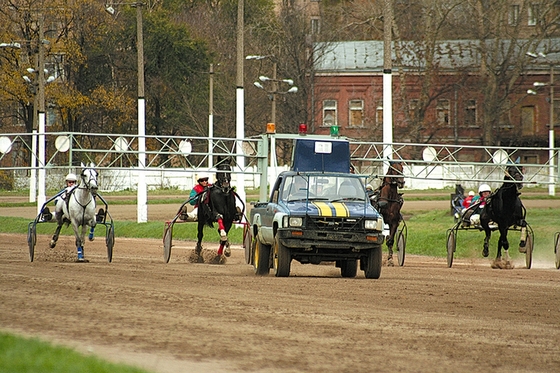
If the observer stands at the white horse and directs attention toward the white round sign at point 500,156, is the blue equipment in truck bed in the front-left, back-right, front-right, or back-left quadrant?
front-right

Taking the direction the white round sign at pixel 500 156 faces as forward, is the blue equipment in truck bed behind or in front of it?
in front

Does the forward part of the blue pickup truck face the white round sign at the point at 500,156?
no

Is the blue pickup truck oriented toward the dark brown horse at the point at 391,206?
no

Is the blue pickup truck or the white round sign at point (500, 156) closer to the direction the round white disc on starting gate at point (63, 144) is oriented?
the blue pickup truck

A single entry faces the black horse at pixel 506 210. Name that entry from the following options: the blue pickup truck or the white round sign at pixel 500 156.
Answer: the white round sign

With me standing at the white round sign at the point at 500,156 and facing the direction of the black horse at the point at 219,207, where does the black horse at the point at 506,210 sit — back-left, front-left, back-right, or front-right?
front-left

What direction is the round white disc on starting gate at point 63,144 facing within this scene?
toward the camera

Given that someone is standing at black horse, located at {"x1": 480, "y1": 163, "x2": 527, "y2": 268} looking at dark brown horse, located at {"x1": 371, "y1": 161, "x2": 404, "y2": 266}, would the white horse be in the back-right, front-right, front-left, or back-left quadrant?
front-left

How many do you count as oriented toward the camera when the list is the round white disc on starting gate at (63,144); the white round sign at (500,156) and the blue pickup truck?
3

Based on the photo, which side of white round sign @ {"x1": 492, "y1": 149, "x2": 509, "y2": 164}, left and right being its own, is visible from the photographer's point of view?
front

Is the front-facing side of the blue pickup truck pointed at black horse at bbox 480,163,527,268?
no

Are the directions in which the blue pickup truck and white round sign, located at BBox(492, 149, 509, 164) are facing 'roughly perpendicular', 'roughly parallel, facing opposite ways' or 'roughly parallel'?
roughly parallel

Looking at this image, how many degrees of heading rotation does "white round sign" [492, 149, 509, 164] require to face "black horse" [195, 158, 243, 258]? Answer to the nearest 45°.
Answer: approximately 45° to its right

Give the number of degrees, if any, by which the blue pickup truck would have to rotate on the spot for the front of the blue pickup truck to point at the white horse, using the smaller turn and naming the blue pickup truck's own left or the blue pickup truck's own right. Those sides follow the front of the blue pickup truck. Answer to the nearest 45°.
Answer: approximately 135° to the blue pickup truck's own right
